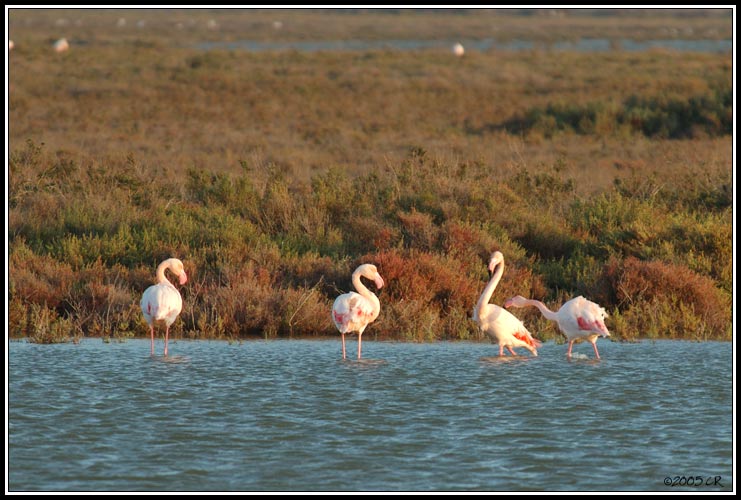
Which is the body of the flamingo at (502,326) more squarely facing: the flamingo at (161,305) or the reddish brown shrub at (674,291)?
the flamingo

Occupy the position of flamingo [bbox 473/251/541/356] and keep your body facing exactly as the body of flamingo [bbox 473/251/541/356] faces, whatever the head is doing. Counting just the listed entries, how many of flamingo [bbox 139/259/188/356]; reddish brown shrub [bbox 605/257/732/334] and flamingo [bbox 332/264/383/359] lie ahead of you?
2

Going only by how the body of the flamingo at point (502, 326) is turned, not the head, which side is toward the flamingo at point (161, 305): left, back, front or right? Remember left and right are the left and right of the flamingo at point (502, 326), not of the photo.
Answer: front

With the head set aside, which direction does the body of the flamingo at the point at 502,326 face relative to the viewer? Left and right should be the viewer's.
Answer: facing to the left of the viewer

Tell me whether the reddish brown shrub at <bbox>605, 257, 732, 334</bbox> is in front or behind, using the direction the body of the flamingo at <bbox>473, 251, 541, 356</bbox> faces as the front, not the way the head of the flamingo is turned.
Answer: behind

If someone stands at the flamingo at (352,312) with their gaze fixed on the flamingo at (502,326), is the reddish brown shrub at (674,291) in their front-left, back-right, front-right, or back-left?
front-left

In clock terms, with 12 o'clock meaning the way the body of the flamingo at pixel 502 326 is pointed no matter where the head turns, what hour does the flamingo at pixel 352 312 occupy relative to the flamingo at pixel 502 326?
the flamingo at pixel 352 312 is roughly at 12 o'clock from the flamingo at pixel 502 326.

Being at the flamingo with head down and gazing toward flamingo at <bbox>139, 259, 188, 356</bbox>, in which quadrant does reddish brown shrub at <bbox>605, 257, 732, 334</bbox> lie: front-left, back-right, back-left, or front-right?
back-right

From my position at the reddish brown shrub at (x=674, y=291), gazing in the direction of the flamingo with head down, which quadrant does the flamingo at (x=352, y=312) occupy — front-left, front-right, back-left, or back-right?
front-right
